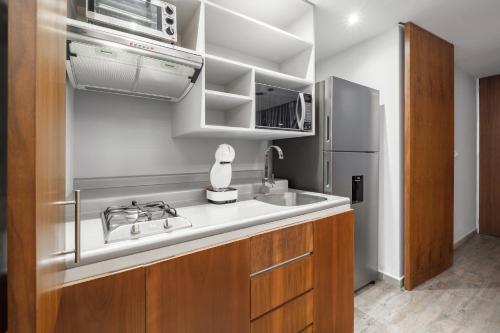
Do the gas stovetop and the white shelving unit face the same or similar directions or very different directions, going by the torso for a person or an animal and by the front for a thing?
same or similar directions

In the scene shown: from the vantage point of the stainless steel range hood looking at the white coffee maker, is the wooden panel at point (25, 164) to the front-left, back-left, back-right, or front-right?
back-right

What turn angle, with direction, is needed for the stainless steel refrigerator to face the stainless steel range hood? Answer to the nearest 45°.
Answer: approximately 90° to its right

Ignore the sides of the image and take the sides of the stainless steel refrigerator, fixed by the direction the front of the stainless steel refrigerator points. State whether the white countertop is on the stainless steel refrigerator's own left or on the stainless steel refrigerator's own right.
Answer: on the stainless steel refrigerator's own right

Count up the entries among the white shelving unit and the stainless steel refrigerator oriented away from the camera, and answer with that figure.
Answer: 0

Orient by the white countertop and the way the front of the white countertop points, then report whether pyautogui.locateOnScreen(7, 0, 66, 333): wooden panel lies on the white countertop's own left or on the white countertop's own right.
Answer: on the white countertop's own right

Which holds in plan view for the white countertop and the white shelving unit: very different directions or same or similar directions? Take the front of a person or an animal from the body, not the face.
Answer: same or similar directions

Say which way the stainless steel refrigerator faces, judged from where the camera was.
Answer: facing the viewer and to the right of the viewer

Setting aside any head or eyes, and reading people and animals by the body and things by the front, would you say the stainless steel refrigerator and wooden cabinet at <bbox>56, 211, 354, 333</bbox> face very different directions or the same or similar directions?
same or similar directions

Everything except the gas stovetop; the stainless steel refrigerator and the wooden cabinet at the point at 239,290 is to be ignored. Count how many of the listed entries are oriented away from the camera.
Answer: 0

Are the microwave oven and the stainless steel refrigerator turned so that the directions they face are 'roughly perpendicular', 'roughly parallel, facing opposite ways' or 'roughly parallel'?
roughly parallel
